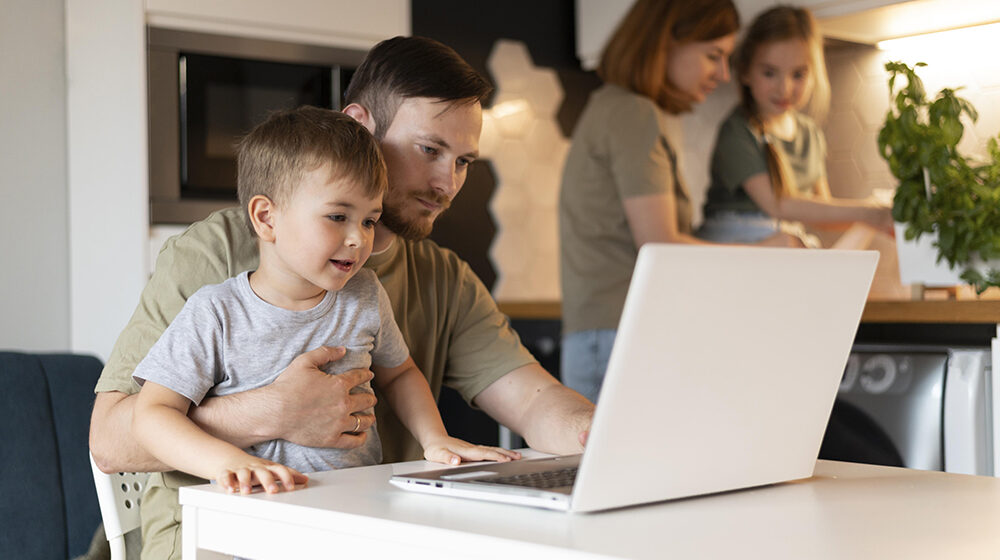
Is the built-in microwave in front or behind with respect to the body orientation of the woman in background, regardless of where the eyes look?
behind

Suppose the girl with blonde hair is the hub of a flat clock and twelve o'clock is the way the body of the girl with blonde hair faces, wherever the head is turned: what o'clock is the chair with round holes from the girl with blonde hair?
The chair with round holes is roughly at 2 o'clock from the girl with blonde hair.

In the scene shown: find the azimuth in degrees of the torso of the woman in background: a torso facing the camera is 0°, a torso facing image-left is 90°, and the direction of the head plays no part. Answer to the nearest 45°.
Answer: approximately 270°

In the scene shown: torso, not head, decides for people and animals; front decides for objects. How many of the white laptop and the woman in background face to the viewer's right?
1

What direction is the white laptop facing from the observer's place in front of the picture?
facing away from the viewer and to the left of the viewer

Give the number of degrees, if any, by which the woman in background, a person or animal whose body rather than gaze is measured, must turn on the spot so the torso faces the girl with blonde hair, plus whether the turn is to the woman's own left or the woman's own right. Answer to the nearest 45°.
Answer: approximately 45° to the woman's own left

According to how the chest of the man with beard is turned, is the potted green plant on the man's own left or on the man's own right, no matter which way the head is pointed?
on the man's own left

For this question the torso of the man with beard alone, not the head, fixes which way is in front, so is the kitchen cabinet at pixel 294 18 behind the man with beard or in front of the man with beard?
behind

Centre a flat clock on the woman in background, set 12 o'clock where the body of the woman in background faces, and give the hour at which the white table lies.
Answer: The white table is roughly at 3 o'clock from the woman in background.

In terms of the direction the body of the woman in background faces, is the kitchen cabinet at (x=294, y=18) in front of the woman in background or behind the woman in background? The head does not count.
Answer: behind
